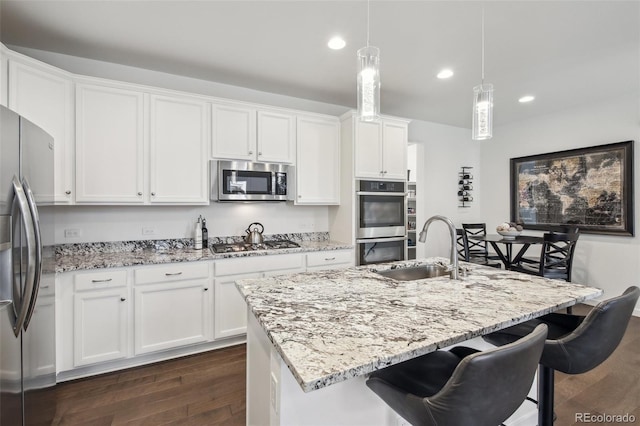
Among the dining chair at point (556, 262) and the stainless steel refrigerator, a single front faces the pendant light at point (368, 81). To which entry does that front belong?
the stainless steel refrigerator

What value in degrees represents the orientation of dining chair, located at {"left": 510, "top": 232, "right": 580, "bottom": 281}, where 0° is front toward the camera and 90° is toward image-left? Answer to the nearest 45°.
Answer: approximately 135°

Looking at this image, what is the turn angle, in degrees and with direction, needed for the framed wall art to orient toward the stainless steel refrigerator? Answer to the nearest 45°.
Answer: approximately 45° to its left

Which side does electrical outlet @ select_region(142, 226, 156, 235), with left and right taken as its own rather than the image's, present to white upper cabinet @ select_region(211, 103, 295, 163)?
left

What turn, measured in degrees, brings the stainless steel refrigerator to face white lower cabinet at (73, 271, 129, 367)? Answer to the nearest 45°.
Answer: approximately 90° to its left

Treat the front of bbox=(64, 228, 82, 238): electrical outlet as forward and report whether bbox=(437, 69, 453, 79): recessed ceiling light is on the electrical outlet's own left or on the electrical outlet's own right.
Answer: on the electrical outlet's own left

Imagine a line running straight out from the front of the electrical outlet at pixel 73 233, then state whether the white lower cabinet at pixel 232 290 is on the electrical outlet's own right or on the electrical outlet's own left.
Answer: on the electrical outlet's own left

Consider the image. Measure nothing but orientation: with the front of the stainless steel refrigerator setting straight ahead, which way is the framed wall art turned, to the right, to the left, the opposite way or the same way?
the opposite way

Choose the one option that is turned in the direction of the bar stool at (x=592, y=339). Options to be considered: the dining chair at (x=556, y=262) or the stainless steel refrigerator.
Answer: the stainless steel refrigerator
